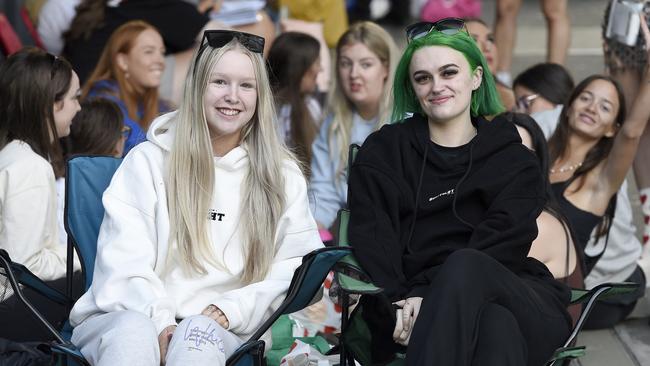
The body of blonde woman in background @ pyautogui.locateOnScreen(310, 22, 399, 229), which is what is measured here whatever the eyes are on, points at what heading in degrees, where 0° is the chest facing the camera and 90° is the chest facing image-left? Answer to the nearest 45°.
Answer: approximately 0°

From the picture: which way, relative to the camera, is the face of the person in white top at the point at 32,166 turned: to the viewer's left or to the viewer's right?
to the viewer's right

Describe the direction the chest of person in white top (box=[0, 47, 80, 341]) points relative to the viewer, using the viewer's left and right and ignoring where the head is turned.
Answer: facing to the right of the viewer

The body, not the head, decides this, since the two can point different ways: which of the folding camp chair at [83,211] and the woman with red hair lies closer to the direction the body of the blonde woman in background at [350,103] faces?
the folding camp chair
